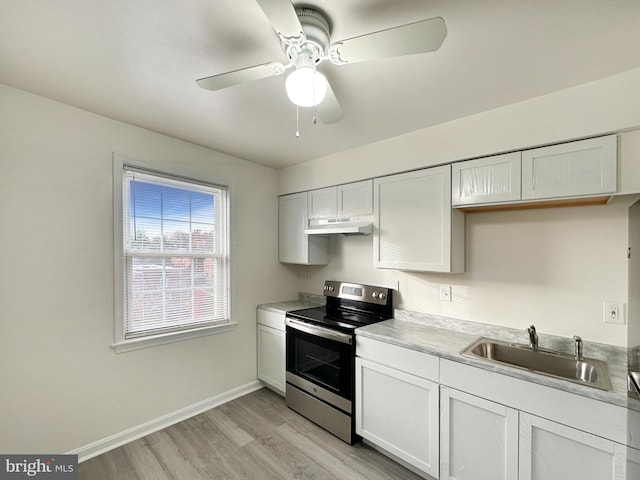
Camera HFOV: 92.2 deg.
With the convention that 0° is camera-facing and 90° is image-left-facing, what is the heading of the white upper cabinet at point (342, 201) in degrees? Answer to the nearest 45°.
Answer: approximately 45°

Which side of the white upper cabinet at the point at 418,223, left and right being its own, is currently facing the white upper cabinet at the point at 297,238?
right

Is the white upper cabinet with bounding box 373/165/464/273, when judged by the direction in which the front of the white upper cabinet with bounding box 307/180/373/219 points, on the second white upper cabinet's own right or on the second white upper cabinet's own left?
on the second white upper cabinet's own left

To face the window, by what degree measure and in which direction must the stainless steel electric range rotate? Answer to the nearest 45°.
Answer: approximately 45° to its right

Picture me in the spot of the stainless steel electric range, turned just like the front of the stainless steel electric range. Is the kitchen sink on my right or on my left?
on my left

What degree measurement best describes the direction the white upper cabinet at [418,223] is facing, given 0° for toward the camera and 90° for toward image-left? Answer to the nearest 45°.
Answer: approximately 45°
